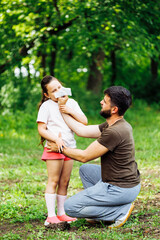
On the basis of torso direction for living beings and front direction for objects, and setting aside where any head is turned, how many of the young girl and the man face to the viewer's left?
1

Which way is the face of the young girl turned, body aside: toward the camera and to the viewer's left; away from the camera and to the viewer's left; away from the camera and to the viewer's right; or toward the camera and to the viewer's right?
toward the camera and to the viewer's right

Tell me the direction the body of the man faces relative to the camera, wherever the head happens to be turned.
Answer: to the viewer's left

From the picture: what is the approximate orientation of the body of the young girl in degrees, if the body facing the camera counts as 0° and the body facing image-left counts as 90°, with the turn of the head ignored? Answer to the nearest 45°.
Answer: approximately 315°

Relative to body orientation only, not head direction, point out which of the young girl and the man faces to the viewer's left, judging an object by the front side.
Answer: the man

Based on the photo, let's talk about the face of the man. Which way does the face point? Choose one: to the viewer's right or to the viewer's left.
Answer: to the viewer's left
